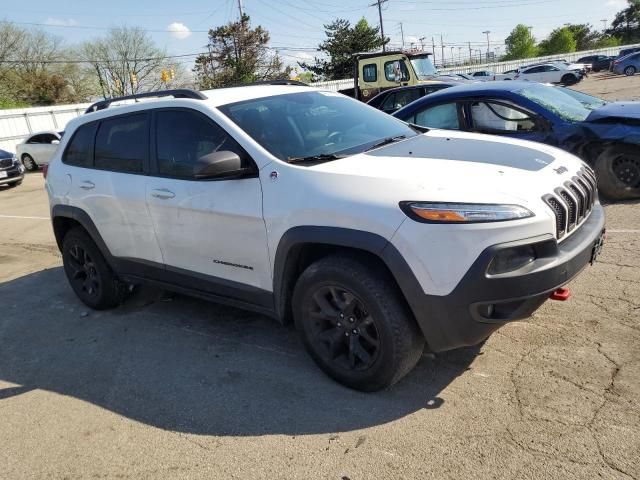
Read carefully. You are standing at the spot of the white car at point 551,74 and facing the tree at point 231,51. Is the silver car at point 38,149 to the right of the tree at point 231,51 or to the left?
left

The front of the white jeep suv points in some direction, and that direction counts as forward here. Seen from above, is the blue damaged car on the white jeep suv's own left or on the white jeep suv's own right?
on the white jeep suv's own left

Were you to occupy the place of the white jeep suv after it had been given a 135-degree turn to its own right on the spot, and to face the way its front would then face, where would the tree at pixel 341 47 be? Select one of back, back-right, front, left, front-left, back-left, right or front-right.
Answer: right

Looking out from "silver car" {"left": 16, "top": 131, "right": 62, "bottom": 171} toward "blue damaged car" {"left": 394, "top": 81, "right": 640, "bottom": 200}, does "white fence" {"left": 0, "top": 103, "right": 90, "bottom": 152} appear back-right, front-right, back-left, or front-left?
back-left

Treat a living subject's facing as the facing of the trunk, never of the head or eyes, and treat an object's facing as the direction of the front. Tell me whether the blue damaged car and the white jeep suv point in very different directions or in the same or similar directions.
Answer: same or similar directions

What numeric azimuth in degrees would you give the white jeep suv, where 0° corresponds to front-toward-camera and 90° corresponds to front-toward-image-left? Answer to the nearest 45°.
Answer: approximately 315°

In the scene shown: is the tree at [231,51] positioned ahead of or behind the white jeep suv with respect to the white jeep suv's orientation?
behind

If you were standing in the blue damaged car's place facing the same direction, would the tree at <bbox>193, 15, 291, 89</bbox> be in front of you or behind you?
behind

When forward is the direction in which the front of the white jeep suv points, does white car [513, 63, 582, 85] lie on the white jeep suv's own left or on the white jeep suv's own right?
on the white jeep suv's own left

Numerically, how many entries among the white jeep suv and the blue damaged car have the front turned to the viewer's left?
0

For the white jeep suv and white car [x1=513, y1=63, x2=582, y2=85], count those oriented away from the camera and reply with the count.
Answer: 0
